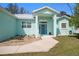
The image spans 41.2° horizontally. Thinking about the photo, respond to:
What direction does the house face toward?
toward the camera

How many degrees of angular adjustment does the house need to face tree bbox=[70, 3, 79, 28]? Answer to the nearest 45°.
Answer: approximately 45° to its left
